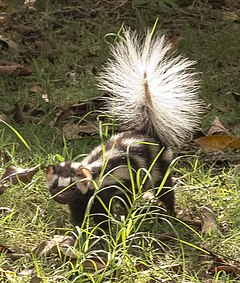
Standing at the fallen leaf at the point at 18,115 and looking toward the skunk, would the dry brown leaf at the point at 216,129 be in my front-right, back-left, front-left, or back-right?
front-left

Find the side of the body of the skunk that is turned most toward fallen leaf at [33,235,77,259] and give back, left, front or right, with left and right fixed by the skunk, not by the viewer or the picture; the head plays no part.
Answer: front

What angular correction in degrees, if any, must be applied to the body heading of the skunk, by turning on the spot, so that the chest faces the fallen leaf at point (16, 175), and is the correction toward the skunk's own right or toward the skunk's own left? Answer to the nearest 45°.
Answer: approximately 45° to the skunk's own right

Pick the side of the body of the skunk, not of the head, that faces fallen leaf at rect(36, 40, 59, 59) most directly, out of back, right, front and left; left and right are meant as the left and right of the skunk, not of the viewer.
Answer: right

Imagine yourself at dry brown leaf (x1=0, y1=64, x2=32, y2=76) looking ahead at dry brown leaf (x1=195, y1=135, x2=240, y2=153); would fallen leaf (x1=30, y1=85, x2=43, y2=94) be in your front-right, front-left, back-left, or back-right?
front-right

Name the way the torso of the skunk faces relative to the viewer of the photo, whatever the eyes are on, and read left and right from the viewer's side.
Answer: facing the viewer and to the left of the viewer

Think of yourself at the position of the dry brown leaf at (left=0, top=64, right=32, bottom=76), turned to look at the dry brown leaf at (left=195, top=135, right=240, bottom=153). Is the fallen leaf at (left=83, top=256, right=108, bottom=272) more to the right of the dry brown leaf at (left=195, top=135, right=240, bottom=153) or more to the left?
right

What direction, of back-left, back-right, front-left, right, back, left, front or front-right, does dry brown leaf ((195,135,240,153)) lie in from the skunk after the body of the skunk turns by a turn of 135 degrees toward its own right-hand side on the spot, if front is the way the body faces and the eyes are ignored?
front-right

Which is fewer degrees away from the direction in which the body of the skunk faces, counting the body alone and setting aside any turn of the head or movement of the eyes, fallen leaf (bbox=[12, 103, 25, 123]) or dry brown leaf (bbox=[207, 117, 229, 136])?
the fallen leaf

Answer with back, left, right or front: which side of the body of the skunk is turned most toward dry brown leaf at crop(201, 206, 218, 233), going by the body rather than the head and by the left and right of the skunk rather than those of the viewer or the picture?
left

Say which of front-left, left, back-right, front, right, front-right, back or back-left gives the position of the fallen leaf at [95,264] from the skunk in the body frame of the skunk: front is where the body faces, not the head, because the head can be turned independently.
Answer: front-left

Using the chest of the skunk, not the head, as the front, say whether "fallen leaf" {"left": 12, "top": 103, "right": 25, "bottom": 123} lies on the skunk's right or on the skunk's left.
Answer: on the skunk's right

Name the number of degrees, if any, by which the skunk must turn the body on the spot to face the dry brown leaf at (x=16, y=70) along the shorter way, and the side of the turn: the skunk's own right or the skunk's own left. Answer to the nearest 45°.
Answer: approximately 90° to the skunk's own right

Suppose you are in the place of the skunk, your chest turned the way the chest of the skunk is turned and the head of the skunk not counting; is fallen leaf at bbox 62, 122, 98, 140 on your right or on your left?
on your right
